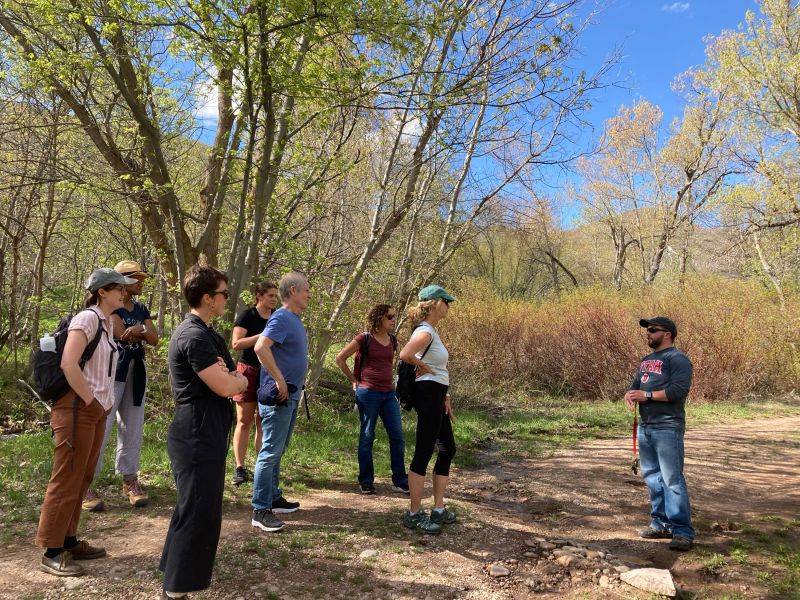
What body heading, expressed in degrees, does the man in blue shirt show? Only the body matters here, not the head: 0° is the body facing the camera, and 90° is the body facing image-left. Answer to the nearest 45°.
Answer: approximately 270°

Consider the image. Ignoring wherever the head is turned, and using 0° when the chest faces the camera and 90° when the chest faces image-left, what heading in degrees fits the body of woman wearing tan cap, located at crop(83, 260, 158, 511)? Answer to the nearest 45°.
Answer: approximately 315°

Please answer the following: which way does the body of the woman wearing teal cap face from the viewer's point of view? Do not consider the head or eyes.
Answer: to the viewer's right

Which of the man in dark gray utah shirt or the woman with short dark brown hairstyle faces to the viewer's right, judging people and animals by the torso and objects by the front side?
the woman with short dark brown hairstyle

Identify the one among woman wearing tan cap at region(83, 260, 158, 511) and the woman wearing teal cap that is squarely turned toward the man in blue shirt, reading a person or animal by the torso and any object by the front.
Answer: the woman wearing tan cap

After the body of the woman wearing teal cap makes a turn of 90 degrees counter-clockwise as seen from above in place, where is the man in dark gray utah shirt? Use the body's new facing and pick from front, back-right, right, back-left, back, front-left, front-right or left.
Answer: right

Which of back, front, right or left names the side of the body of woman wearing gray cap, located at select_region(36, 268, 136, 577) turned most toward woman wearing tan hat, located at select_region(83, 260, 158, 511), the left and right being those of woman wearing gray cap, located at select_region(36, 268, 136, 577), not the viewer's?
left

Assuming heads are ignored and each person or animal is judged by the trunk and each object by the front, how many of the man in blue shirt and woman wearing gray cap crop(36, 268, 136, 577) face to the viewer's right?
2

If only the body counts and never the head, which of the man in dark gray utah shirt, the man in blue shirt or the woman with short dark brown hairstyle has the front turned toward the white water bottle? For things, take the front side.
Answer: the man in dark gray utah shirt

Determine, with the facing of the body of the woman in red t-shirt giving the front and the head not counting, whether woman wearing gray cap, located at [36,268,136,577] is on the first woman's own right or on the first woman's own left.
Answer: on the first woman's own right

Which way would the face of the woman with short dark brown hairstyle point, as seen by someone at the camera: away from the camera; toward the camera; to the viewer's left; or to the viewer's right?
to the viewer's right

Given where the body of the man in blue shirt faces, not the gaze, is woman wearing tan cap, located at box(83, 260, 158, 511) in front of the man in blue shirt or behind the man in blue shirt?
behind

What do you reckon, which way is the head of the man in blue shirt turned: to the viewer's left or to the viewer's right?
to the viewer's right

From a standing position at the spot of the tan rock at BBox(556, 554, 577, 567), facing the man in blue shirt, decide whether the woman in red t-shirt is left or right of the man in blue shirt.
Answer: right

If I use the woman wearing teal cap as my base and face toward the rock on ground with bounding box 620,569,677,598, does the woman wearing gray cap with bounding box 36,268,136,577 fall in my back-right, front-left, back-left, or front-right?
back-right

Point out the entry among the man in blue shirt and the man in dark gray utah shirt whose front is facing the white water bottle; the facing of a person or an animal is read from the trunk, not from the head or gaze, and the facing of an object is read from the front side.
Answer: the man in dark gray utah shirt

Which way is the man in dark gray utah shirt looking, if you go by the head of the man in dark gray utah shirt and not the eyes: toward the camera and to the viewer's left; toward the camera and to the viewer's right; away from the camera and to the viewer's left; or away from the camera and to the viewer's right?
toward the camera and to the viewer's left

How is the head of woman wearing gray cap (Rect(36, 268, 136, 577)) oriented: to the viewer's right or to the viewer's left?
to the viewer's right

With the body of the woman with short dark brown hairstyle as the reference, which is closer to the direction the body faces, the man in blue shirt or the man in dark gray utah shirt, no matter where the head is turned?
the man in dark gray utah shirt

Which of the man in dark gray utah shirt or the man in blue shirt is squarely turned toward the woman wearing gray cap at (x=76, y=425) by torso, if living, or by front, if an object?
the man in dark gray utah shirt
